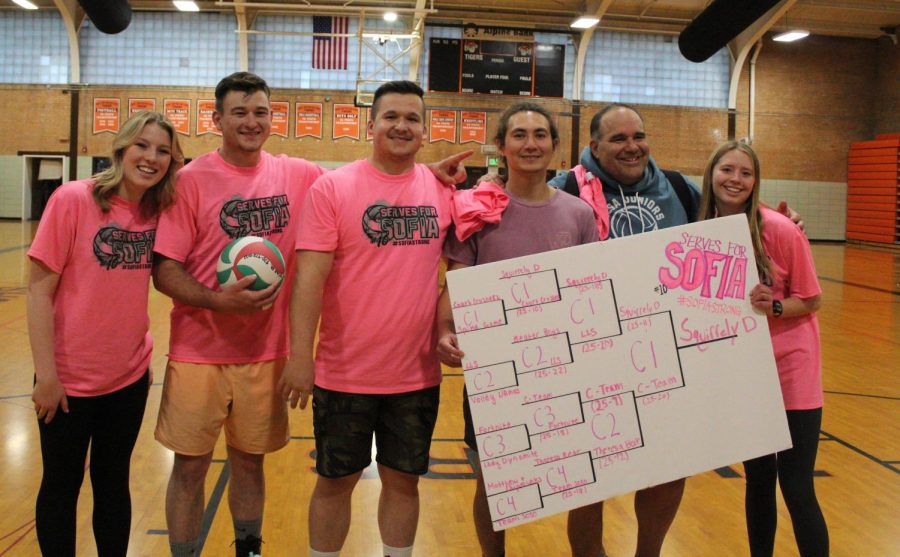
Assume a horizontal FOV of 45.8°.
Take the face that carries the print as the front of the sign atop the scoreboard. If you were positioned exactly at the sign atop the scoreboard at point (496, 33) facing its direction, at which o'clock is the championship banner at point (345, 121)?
the championship banner at point (345, 121) is roughly at 3 o'clock from the sign atop the scoreboard at point (496, 33).

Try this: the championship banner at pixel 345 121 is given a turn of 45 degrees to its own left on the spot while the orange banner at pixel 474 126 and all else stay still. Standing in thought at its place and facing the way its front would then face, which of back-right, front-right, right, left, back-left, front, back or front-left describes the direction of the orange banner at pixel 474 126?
front-left

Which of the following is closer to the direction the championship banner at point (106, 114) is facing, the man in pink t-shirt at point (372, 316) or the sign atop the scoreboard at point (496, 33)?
the man in pink t-shirt

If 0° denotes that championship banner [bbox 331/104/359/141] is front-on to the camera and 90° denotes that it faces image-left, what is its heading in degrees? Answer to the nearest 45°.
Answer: approximately 0°

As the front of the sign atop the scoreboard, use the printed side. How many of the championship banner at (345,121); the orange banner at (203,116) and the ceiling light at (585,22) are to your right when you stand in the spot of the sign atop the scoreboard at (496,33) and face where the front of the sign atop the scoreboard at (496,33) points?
2

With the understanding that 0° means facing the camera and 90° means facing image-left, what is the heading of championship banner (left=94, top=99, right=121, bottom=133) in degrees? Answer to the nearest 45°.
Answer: approximately 0°

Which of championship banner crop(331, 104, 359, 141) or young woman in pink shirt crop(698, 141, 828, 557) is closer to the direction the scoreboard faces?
the young woman in pink shirt

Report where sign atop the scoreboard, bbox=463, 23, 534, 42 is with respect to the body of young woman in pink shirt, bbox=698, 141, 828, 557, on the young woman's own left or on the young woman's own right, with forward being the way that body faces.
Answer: on the young woman's own right

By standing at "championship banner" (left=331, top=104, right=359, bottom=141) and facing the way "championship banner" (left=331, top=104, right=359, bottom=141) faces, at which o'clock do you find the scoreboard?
The scoreboard is roughly at 9 o'clock from the championship banner.

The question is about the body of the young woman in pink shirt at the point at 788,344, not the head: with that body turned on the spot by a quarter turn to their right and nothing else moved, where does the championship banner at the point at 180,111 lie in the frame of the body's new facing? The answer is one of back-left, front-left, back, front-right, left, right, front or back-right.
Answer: front

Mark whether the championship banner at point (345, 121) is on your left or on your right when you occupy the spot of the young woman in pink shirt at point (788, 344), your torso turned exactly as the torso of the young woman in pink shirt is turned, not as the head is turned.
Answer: on your right
